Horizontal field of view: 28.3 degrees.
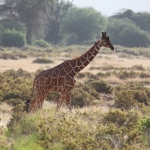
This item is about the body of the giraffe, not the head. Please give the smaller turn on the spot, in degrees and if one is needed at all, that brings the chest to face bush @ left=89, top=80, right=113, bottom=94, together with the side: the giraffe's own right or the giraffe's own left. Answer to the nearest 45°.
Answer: approximately 90° to the giraffe's own left

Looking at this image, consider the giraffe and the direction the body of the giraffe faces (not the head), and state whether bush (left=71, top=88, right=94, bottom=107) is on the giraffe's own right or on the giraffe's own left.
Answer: on the giraffe's own left

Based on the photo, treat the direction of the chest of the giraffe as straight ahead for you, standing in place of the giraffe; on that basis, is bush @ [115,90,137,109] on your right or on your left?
on your left

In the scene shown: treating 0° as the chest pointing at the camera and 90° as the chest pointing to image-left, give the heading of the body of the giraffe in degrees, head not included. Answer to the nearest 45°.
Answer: approximately 270°
